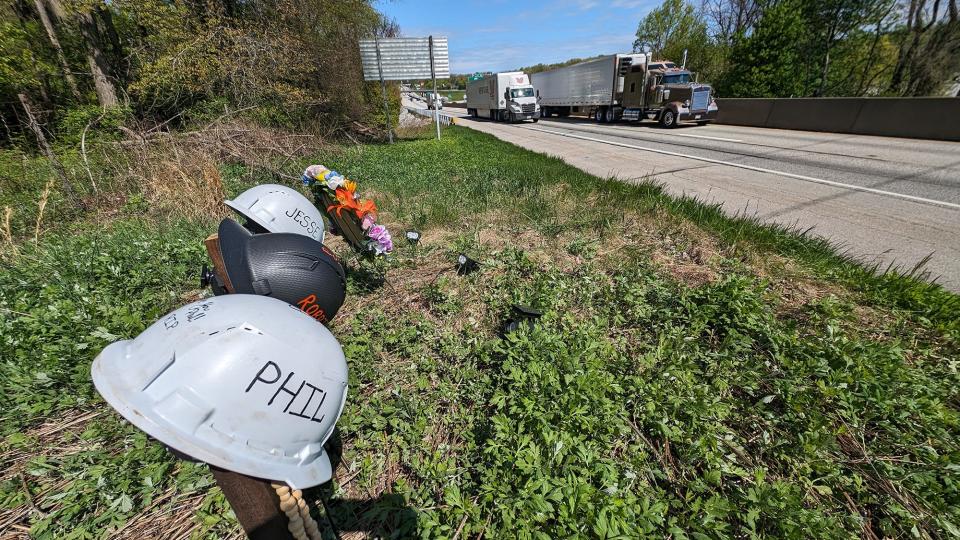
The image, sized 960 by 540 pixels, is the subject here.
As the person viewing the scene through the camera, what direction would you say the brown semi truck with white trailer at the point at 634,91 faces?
facing the viewer and to the right of the viewer

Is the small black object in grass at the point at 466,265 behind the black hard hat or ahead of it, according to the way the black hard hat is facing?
behind

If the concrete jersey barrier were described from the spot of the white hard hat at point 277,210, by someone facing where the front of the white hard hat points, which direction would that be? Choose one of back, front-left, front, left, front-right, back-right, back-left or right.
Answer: back

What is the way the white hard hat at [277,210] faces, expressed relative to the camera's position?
facing to the left of the viewer

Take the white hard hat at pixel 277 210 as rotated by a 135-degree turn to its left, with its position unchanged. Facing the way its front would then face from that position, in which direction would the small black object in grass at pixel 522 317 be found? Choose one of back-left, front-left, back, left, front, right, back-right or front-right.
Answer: front

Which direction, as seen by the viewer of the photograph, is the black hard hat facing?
facing to the left of the viewer

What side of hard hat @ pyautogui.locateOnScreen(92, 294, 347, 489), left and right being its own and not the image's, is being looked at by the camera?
left

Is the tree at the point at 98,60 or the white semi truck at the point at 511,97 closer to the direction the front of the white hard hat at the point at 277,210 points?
the tree

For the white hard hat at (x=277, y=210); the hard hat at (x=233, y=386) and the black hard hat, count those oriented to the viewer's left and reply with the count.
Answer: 3

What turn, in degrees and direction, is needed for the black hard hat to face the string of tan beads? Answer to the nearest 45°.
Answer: approximately 90° to its left
